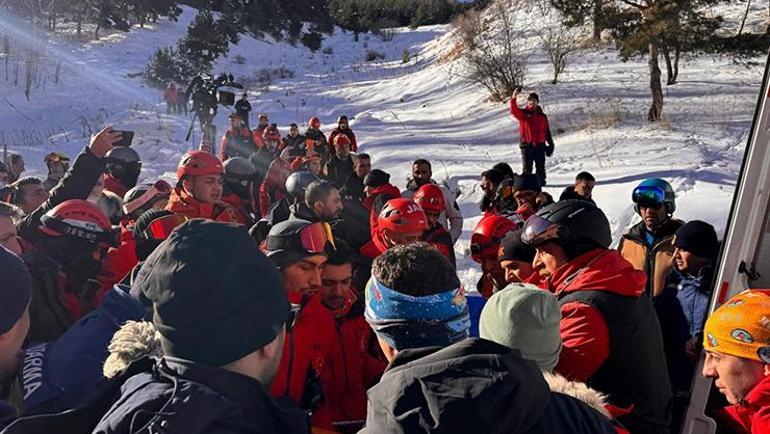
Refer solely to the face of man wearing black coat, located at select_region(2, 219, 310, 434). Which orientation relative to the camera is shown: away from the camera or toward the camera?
away from the camera

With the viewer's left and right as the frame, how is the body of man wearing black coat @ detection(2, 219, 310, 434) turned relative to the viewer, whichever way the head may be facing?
facing away from the viewer and to the right of the viewer

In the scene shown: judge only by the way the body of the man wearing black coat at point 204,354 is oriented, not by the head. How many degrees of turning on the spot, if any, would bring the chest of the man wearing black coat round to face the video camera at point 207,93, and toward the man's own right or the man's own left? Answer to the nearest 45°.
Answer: approximately 45° to the man's own left

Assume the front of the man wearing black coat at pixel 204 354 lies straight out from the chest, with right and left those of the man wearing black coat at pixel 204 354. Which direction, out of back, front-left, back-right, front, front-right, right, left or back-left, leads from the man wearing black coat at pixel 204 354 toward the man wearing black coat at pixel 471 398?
right

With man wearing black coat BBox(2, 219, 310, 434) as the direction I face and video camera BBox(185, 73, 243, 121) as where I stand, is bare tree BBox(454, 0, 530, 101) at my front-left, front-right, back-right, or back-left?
back-left

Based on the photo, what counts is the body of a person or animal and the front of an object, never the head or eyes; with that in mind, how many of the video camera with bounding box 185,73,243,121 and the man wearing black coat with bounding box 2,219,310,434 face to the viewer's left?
0

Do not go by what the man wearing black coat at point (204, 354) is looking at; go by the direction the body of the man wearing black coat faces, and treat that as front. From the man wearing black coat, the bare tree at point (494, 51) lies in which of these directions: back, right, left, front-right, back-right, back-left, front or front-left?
front

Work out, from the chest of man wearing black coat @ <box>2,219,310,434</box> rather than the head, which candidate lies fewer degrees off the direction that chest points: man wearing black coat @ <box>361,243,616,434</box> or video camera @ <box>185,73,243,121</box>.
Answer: the video camera

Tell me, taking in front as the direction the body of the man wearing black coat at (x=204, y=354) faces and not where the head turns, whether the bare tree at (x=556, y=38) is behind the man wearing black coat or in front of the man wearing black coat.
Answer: in front

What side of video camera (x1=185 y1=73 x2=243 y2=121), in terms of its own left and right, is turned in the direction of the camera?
right

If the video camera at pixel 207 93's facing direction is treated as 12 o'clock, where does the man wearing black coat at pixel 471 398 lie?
The man wearing black coat is roughly at 3 o'clock from the video camera.
